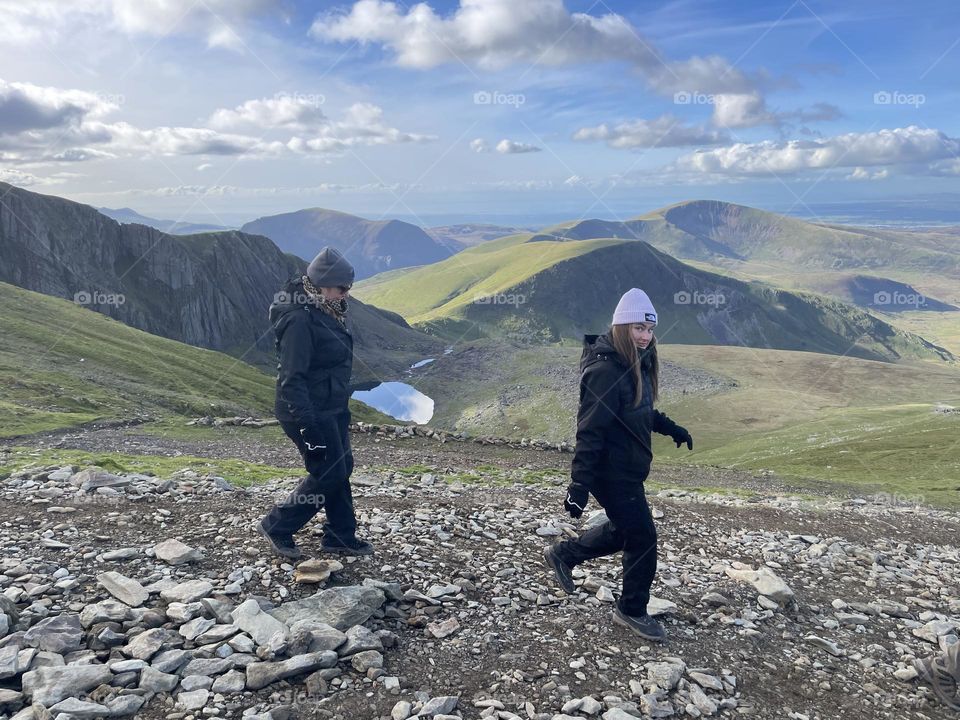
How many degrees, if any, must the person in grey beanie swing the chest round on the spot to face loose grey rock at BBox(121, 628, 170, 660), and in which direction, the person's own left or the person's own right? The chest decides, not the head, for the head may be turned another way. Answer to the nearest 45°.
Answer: approximately 135° to the person's own right

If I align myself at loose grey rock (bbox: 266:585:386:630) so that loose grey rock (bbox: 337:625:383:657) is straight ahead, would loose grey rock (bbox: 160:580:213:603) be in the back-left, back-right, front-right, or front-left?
back-right

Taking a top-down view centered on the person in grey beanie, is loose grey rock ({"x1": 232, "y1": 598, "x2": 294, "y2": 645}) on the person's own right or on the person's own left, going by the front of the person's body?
on the person's own right

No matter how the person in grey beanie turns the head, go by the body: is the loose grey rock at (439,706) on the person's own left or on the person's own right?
on the person's own right

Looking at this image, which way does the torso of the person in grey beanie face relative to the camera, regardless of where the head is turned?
to the viewer's right

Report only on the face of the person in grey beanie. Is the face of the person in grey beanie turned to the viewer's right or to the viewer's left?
to the viewer's right

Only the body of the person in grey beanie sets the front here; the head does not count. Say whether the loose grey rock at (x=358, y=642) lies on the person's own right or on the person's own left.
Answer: on the person's own right

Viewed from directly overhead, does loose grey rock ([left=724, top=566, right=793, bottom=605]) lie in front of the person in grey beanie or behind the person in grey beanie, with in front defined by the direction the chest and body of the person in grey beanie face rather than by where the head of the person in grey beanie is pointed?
in front
